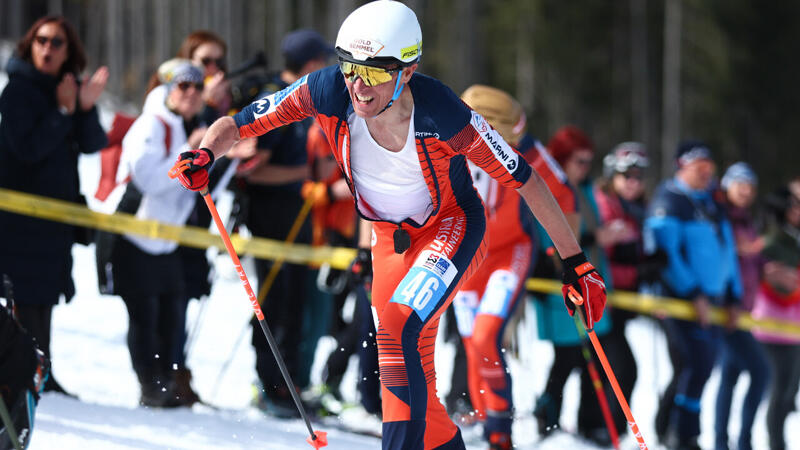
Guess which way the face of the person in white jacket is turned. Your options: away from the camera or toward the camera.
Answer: toward the camera

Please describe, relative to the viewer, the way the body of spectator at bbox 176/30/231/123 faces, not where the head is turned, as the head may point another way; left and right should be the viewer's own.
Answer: facing the viewer and to the right of the viewer

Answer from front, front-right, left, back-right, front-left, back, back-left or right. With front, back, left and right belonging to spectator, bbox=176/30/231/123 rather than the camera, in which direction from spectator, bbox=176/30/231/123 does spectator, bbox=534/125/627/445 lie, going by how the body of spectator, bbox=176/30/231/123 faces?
front-left

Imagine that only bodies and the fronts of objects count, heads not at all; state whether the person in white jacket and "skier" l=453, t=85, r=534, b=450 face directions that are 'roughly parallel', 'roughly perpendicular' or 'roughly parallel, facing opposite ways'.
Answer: roughly perpendicular

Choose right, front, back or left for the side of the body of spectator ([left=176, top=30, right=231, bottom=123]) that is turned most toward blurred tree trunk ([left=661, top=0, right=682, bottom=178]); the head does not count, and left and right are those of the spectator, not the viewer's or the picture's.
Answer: left

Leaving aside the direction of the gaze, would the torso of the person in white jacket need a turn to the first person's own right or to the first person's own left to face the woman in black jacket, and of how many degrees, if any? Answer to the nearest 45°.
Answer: approximately 135° to the first person's own right

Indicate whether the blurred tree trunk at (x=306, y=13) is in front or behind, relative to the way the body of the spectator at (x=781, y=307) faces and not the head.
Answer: behind

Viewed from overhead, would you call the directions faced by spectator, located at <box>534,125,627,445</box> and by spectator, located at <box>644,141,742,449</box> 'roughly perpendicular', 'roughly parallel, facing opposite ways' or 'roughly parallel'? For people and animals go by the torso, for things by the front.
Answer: roughly parallel

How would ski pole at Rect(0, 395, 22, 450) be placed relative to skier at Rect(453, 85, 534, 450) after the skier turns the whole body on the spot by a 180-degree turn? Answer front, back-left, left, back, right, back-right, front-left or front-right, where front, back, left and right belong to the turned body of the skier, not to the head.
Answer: back

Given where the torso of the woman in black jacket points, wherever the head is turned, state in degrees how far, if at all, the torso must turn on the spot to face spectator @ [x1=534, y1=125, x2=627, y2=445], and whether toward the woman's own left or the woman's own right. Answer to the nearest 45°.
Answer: approximately 45° to the woman's own left

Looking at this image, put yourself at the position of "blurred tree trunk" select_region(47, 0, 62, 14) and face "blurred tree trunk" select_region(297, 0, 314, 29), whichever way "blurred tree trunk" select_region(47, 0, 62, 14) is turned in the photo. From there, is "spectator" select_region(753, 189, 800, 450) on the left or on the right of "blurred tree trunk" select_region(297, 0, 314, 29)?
right

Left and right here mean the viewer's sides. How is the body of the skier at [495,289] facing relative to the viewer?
facing the viewer and to the left of the viewer

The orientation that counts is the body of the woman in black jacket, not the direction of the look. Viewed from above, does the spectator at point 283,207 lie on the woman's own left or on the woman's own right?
on the woman's own left

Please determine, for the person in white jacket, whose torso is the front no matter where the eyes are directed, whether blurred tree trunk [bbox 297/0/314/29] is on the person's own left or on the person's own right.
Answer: on the person's own left
